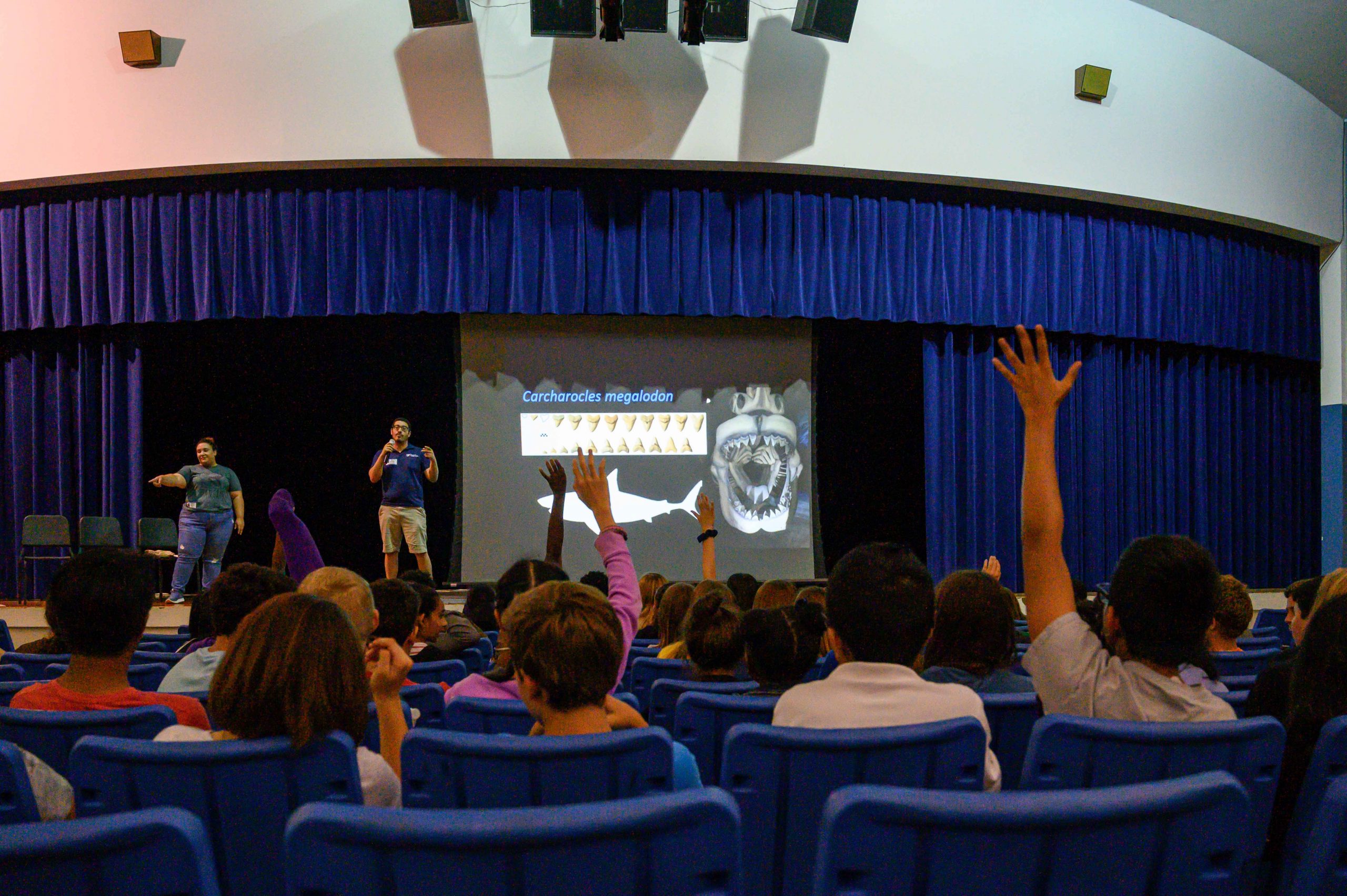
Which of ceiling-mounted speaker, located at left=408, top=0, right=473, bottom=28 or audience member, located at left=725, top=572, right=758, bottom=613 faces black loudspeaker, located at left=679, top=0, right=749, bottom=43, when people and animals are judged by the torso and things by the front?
the audience member

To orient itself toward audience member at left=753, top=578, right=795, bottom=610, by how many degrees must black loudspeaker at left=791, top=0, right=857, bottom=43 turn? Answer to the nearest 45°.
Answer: approximately 45° to its right

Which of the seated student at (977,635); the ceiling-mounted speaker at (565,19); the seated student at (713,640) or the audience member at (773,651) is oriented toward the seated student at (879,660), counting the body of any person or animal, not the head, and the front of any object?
the ceiling-mounted speaker

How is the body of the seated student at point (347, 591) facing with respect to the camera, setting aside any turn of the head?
away from the camera

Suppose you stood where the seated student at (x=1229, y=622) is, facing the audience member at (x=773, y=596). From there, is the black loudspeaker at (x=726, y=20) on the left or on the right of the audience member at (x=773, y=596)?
right

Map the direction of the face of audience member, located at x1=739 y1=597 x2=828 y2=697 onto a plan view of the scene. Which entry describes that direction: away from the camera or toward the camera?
away from the camera

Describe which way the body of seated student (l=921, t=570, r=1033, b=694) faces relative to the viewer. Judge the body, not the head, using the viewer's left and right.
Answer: facing away from the viewer

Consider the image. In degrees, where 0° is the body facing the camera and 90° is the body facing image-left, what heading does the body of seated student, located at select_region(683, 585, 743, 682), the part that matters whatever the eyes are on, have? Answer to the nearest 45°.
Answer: approximately 180°

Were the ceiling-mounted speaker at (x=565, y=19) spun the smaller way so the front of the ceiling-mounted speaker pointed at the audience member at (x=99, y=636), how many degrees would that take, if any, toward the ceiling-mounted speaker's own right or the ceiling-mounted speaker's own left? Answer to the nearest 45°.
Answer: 0° — it already faces them
